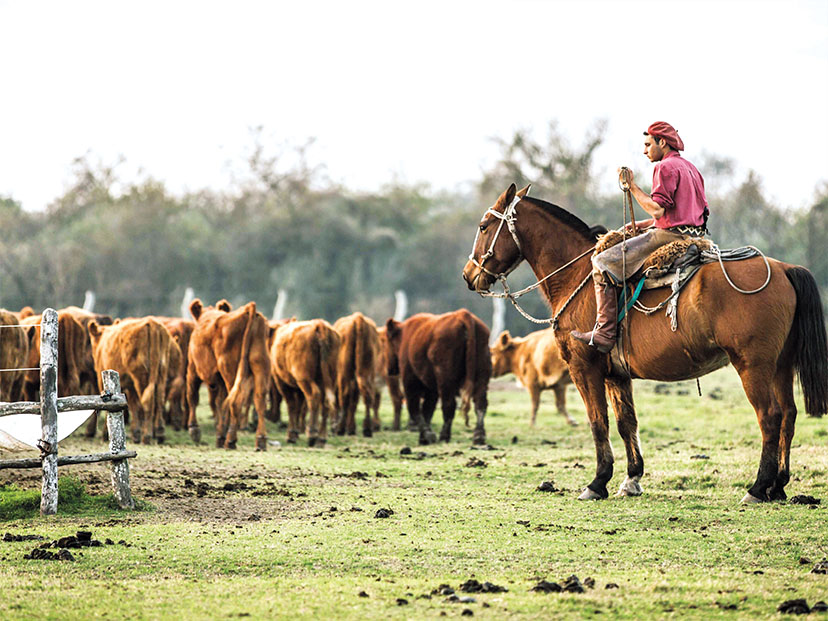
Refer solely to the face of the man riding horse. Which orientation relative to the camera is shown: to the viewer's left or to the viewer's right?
to the viewer's left

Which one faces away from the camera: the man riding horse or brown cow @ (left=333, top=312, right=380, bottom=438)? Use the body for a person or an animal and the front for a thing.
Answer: the brown cow

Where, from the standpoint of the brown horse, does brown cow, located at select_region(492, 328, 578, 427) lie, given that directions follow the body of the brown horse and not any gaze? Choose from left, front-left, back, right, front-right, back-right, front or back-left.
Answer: right

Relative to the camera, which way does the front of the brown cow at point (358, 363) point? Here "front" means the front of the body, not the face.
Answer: away from the camera

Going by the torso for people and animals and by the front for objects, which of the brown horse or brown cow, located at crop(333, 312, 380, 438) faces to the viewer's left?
the brown horse

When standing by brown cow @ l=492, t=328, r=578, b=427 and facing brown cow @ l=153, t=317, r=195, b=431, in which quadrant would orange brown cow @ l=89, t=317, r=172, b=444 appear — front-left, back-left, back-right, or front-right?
front-left

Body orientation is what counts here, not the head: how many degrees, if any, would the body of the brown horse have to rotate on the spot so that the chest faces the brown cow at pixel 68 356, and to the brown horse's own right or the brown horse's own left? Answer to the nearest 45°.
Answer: approximately 45° to the brown horse's own right

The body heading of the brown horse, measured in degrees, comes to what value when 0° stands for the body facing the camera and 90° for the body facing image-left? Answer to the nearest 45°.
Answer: approximately 90°

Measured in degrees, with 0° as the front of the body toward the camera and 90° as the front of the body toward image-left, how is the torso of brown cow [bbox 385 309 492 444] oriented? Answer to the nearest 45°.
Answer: approximately 135°

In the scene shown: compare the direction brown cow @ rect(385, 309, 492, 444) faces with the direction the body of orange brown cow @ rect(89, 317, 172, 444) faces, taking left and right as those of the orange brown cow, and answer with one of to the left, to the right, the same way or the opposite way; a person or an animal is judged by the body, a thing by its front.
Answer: the same way

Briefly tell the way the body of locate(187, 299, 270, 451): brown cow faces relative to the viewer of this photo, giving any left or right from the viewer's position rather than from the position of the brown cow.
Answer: facing away from the viewer and to the left of the viewer

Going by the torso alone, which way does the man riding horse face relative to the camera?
to the viewer's left
